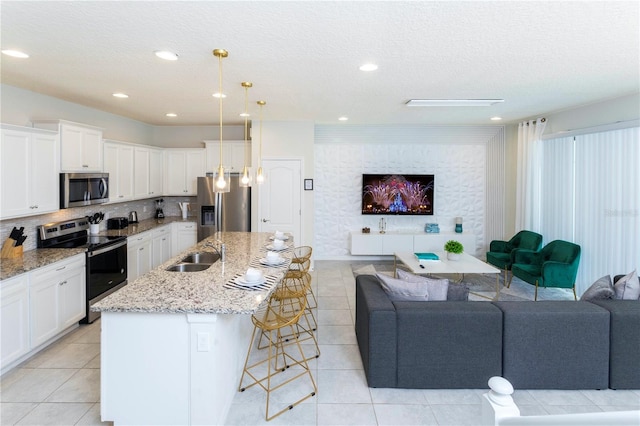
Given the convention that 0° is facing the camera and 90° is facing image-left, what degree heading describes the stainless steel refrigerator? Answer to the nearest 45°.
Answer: approximately 0°

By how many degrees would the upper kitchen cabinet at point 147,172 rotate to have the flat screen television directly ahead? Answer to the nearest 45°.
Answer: approximately 45° to its left

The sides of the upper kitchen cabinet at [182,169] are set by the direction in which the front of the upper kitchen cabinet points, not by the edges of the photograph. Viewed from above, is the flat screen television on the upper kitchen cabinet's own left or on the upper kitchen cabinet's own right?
on the upper kitchen cabinet's own left

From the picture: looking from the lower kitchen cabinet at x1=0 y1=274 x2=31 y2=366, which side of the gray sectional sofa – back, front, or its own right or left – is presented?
left

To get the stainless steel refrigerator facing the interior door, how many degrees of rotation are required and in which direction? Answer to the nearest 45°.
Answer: approximately 90° to its left

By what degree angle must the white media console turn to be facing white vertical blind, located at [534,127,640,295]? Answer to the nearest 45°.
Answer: approximately 45° to its left

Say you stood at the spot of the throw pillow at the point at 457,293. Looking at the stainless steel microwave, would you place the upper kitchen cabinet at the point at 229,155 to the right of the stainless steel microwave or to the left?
right

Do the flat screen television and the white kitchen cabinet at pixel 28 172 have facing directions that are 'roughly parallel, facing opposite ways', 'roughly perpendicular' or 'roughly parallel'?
roughly perpendicular

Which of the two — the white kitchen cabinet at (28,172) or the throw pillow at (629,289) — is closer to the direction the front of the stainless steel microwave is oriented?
the throw pillow

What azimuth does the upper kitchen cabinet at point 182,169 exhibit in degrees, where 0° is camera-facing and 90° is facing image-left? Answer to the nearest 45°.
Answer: approximately 0°

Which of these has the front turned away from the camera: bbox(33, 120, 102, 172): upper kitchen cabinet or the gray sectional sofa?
the gray sectional sofa

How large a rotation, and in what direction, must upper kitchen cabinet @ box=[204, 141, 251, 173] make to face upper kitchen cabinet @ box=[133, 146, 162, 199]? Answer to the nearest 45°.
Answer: approximately 90° to its right

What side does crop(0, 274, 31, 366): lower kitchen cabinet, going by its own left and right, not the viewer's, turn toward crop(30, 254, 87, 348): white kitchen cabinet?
left
